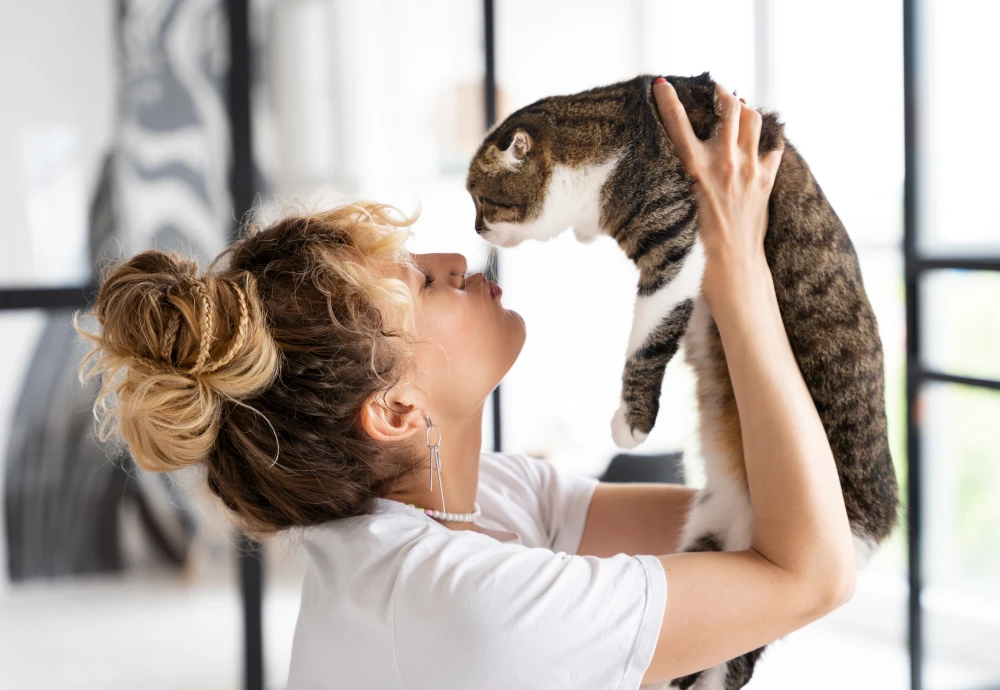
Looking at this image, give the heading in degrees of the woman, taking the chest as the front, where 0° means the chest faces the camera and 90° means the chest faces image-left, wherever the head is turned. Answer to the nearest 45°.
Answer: approximately 270°

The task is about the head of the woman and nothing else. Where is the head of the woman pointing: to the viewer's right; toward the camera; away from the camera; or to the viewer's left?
to the viewer's right

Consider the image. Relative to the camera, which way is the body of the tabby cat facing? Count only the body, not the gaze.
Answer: to the viewer's left
